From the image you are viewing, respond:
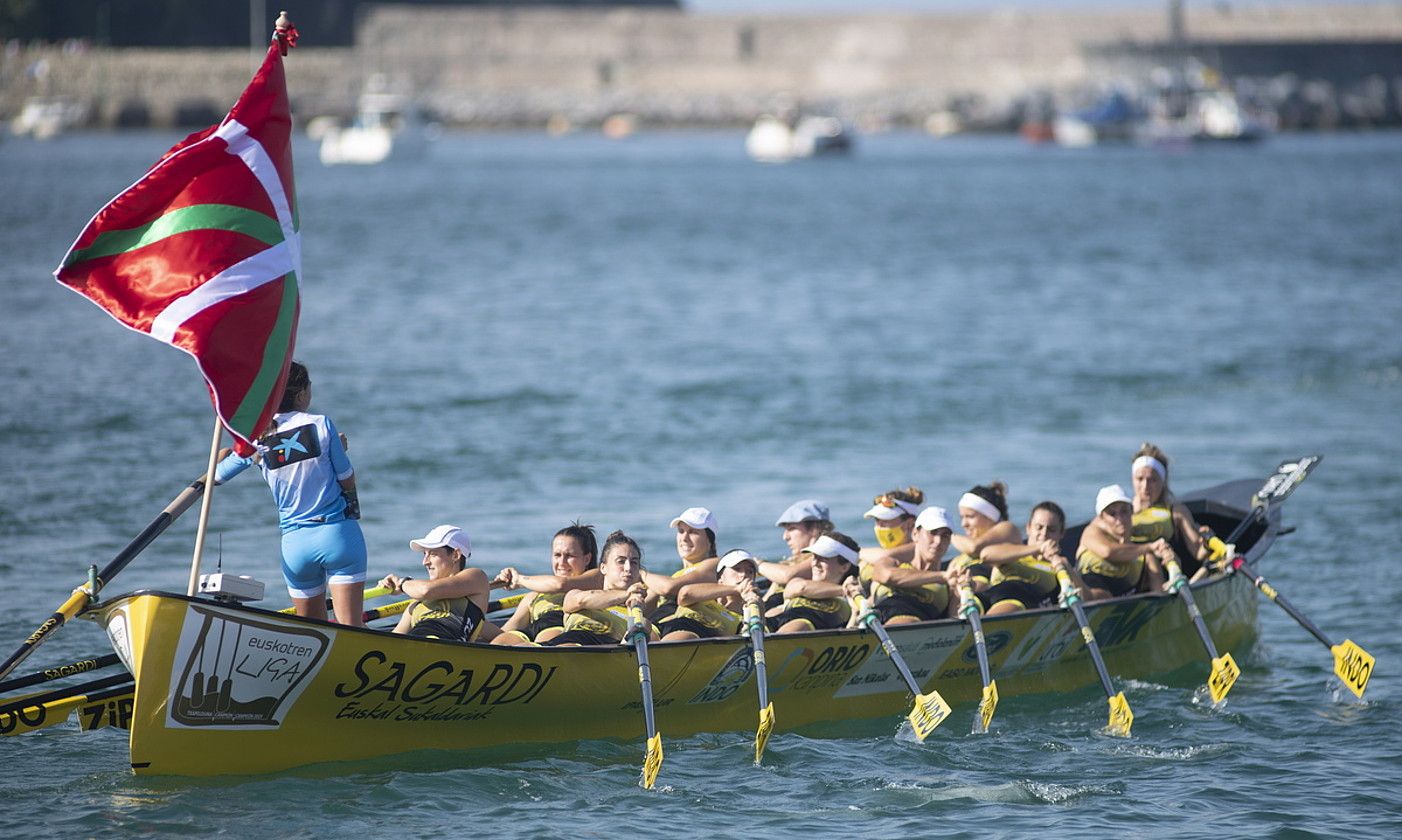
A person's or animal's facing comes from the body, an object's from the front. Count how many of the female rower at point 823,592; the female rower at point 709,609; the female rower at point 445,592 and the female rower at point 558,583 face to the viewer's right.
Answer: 0

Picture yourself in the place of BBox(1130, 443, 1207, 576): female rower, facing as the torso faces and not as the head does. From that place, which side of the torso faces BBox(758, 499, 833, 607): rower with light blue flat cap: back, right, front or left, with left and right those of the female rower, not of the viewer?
front

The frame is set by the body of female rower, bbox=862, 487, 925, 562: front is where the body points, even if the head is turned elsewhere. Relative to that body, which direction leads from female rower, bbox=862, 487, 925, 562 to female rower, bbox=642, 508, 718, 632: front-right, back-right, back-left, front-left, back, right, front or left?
front

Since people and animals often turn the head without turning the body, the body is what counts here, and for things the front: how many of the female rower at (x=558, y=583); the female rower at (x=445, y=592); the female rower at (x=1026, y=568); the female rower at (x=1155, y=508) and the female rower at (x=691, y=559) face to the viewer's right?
0

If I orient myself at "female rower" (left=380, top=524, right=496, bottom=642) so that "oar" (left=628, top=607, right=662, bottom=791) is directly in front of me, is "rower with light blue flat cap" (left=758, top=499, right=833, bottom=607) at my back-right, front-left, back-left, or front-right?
front-left

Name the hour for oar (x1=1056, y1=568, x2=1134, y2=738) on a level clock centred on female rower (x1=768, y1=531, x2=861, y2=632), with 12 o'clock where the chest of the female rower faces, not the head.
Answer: The oar is roughly at 7 o'clock from the female rower.

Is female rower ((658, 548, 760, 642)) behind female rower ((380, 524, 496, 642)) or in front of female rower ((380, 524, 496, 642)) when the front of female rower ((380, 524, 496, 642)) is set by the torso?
behind

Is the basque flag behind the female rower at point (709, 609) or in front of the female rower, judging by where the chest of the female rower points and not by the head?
in front

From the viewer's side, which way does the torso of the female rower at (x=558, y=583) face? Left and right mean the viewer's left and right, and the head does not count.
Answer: facing the viewer and to the left of the viewer

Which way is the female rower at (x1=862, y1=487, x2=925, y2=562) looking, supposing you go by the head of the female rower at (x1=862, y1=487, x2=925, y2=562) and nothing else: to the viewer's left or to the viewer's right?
to the viewer's left

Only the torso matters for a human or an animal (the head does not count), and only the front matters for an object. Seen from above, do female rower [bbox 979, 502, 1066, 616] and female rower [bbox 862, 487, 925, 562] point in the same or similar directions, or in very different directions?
same or similar directions

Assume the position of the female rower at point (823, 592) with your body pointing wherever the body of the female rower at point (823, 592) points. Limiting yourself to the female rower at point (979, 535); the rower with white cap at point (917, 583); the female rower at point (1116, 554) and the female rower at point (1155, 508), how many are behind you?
4

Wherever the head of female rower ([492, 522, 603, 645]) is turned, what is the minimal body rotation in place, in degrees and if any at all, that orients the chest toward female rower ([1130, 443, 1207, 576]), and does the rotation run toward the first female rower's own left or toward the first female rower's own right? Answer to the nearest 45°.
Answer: approximately 180°
